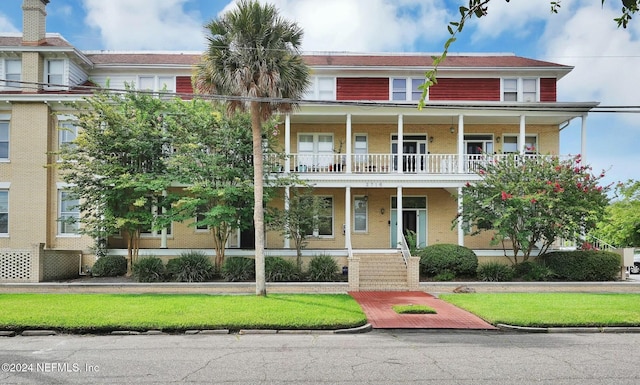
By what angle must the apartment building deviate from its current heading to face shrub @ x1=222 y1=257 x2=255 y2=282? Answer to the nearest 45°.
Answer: approximately 45° to its right

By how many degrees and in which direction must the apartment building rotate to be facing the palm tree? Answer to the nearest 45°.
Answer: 0° — it already faces it

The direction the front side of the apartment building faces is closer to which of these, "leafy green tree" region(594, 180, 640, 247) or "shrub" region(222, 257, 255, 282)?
the shrub

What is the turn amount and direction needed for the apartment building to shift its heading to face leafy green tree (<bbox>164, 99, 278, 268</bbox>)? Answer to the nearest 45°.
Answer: approximately 45° to its right

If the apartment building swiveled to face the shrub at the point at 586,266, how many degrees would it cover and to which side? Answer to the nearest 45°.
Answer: approximately 45° to its left

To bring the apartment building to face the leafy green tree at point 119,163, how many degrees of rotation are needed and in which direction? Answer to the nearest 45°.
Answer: approximately 45° to its right

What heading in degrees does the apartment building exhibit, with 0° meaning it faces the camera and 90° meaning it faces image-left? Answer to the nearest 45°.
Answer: approximately 0°
